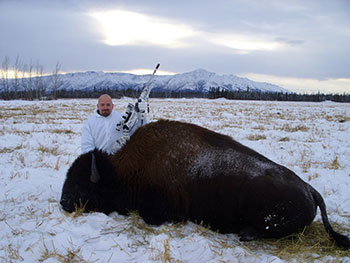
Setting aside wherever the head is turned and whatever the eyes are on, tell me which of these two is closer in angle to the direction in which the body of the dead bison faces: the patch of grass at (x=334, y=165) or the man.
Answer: the man

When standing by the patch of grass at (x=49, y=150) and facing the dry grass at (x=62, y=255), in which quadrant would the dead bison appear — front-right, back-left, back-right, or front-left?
front-left

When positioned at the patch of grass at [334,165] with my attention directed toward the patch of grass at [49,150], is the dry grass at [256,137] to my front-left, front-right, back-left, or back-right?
front-right

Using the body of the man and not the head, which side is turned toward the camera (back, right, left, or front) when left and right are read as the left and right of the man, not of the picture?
front

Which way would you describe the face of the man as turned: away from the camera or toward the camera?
toward the camera

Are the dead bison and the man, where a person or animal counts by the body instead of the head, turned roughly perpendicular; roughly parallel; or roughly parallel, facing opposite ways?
roughly perpendicular

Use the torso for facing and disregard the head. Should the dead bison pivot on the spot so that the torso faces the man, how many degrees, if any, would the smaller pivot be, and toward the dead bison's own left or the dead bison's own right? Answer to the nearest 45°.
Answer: approximately 45° to the dead bison's own right

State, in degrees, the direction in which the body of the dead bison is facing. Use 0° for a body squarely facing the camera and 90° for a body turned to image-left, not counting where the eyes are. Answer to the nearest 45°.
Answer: approximately 90°

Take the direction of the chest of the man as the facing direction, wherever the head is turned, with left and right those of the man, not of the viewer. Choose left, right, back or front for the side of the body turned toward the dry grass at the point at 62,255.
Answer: front

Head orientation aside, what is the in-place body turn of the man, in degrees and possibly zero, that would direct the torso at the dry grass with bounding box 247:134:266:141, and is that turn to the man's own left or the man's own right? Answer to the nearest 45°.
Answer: approximately 135° to the man's own left

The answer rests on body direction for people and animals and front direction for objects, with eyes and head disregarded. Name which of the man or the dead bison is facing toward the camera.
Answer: the man
